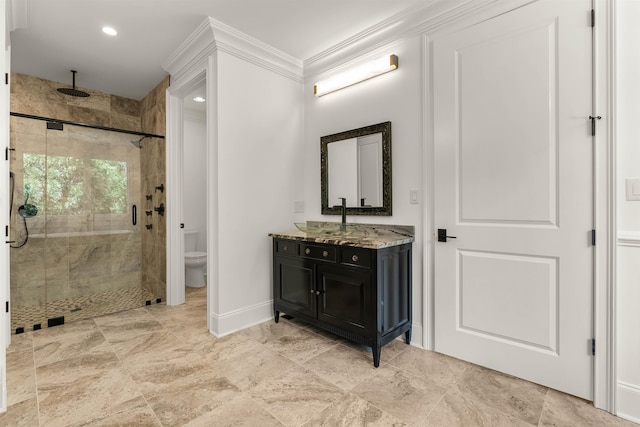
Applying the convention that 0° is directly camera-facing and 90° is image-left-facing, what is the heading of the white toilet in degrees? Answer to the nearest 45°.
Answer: approximately 315°

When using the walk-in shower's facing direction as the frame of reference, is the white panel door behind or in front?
in front

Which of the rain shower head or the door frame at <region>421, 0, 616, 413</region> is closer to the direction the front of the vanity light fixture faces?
the rain shower head

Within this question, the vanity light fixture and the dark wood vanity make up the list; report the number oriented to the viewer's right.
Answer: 0

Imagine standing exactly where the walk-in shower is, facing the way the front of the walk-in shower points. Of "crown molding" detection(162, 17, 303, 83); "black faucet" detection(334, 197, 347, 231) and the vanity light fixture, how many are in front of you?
3

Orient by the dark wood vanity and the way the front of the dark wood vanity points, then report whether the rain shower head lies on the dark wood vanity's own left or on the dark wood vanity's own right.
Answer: on the dark wood vanity's own right
